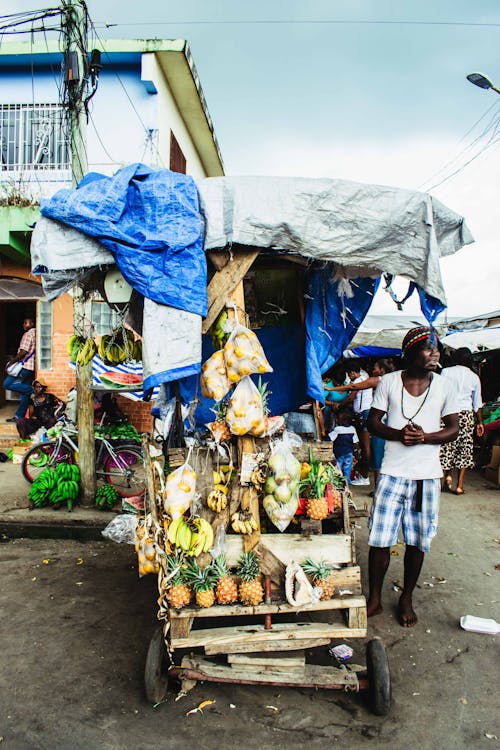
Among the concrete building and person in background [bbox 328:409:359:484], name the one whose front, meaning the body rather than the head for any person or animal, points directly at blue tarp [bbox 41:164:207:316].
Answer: the concrete building

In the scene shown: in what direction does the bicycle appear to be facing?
to the viewer's left

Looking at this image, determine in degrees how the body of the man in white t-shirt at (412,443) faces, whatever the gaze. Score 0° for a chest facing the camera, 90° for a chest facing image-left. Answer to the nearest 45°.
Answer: approximately 0°

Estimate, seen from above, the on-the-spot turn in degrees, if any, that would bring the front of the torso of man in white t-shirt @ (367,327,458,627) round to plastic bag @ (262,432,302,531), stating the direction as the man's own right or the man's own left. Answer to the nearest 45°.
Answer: approximately 45° to the man's own right

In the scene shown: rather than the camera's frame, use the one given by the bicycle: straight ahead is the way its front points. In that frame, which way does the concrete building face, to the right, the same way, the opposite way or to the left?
to the left
